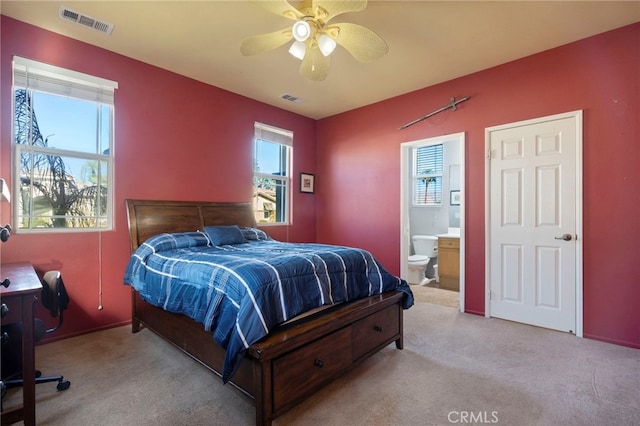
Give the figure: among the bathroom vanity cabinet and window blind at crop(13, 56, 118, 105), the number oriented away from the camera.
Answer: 0

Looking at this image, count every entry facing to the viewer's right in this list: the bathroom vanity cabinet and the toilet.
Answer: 0

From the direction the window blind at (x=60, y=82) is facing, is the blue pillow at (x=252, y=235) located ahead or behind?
ahead

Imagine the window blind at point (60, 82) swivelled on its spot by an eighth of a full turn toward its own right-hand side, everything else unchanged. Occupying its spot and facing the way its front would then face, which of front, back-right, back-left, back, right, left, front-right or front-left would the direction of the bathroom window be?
left

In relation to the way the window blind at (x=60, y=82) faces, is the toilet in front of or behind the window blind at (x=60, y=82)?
in front

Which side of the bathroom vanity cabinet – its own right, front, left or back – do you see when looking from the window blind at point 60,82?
front

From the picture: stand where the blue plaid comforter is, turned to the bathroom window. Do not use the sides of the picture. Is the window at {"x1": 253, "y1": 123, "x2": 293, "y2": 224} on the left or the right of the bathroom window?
left

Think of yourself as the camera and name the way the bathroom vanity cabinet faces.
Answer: facing the viewer and to the left of the viewer

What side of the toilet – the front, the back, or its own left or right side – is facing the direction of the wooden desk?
front

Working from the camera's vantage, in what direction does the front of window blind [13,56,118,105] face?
facing the viewer and to the right of the viewer

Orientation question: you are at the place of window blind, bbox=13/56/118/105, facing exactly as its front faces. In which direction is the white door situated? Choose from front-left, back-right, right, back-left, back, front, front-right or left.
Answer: front
